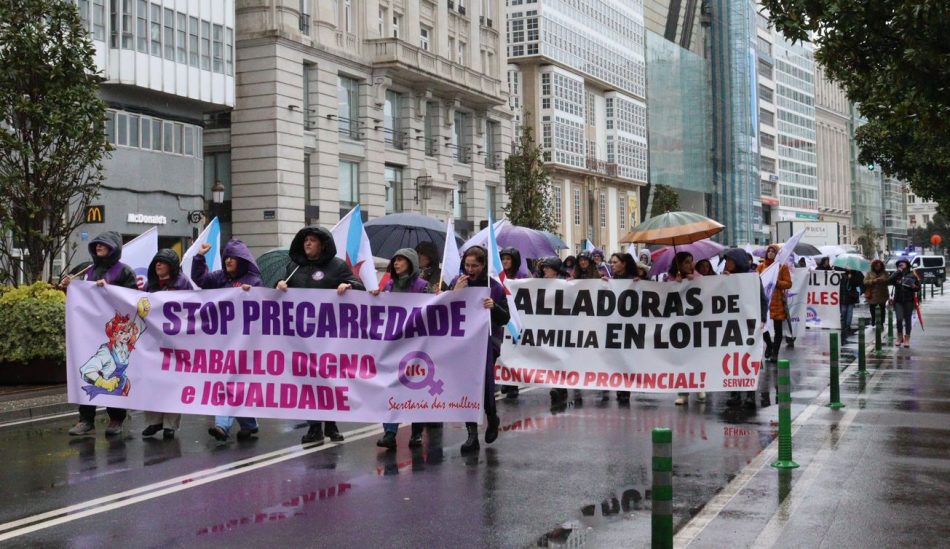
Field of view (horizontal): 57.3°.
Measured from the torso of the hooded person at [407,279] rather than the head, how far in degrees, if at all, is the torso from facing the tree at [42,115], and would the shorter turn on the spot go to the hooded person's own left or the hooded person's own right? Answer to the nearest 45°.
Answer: approximately 90° to the hooded person's own right

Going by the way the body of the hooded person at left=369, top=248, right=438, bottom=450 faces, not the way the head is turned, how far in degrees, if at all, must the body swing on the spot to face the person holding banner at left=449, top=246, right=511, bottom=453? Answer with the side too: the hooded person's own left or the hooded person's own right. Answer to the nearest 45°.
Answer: approximately 135° to the hooded person's own left

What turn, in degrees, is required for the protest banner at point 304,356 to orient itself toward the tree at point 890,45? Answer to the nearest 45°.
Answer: approximately 90° to its left

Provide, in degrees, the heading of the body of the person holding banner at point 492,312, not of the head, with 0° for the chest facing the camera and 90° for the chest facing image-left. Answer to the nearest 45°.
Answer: approximately 45°

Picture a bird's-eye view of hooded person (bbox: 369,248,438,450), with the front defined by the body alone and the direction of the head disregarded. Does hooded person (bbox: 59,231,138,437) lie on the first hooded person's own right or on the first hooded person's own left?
on the first hooded person's own right

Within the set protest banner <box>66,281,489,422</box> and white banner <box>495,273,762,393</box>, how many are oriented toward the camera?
2

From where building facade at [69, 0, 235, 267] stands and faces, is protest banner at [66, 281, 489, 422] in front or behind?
in front

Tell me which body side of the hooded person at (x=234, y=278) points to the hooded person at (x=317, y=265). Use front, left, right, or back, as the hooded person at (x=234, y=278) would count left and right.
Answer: left

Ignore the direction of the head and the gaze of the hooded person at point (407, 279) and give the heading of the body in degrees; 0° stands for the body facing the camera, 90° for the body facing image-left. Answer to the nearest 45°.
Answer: approximately 45°

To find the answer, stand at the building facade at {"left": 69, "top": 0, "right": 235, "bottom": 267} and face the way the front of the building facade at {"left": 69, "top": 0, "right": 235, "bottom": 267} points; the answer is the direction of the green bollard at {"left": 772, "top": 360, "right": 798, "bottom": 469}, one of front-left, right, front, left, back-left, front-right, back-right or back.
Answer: front-right

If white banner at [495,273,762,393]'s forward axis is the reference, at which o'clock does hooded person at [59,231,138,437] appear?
The hooded person is roughly at 2 o'clock from the white banner.

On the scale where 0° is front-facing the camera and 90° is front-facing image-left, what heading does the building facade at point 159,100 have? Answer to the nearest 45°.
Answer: approximately 315°

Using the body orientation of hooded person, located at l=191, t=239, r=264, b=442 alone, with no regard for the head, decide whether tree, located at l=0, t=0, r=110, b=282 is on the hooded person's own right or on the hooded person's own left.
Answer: on the hooded person's own right

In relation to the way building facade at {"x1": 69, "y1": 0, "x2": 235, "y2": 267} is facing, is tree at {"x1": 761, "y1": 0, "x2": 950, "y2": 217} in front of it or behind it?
in front

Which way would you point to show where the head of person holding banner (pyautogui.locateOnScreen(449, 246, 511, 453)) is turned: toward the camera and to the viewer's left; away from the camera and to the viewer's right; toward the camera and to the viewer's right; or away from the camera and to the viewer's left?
toward the camera and to the viewer's left

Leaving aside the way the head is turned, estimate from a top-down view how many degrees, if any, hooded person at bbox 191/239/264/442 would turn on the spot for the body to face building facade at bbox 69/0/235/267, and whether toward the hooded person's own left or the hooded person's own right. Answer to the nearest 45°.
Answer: approximately 135° to the hooded person's own right

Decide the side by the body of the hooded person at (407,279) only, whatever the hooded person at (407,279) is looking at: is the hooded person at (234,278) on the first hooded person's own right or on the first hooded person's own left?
on the first hooded person's own right

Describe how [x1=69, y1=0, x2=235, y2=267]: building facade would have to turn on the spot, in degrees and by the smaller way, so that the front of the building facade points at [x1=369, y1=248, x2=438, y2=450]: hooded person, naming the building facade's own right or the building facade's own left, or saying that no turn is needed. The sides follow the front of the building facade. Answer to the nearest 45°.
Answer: approximately 45° to the building facade's own right
